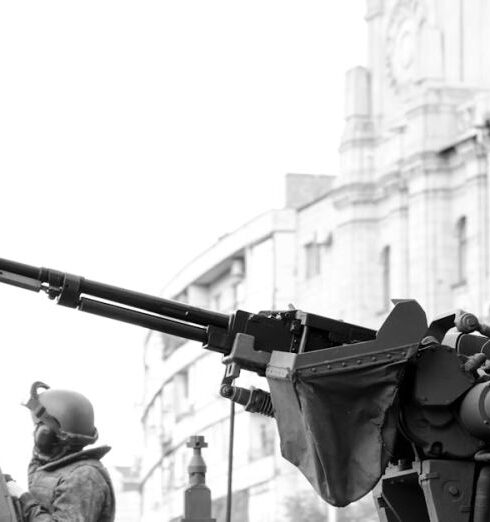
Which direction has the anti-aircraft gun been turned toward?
to the viewer's left

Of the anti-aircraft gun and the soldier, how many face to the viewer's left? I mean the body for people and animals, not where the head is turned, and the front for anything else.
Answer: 2

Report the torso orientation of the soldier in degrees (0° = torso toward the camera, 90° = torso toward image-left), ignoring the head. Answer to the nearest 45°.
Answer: approximately 90°

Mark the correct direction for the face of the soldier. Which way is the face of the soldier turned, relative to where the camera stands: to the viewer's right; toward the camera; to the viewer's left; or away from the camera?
to the viewer's left
